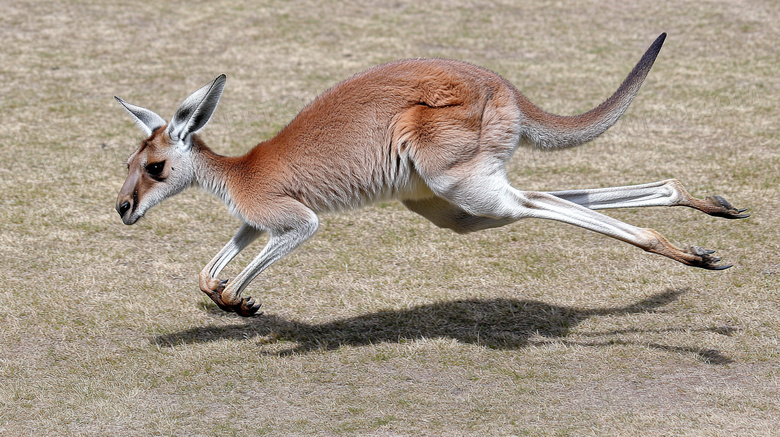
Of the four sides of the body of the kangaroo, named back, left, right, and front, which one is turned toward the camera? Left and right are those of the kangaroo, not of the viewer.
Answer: left
